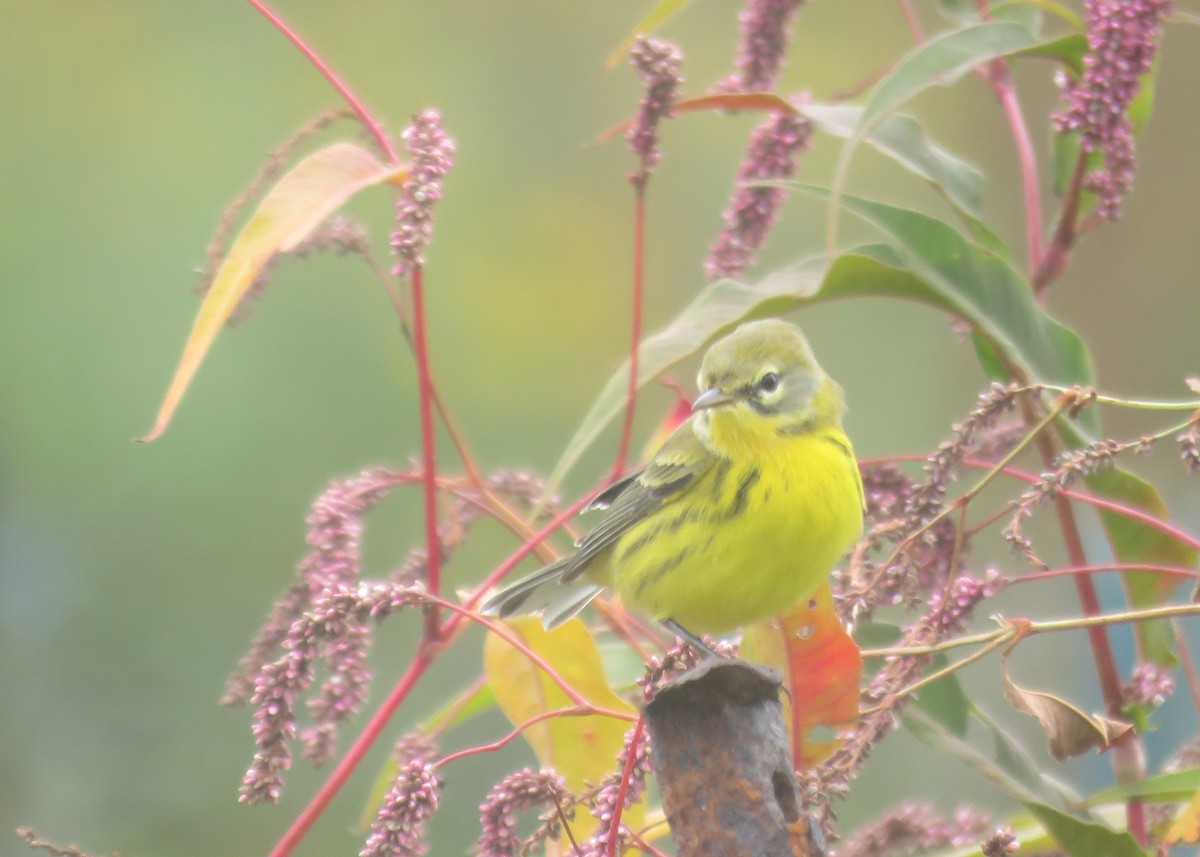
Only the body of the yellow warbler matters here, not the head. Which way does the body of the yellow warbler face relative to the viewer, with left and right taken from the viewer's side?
facing the viewer and to the right of the viewer
